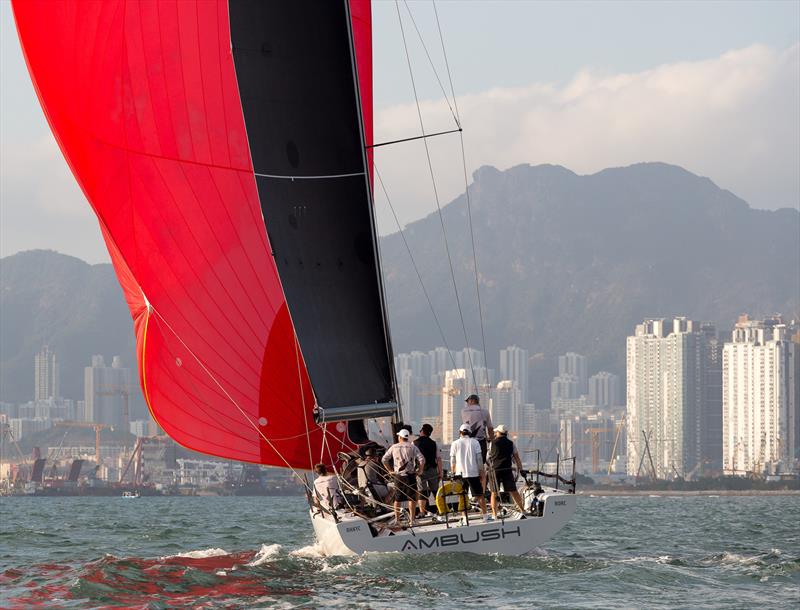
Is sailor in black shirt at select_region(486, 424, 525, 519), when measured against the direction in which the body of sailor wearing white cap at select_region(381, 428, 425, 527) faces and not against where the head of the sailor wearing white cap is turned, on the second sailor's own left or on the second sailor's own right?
on the second sailor's own right

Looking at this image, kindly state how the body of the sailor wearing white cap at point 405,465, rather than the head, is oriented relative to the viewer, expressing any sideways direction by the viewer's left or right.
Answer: facing away from the viewer

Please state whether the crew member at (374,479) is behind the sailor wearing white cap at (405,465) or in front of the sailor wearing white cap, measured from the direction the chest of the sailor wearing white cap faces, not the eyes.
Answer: in front

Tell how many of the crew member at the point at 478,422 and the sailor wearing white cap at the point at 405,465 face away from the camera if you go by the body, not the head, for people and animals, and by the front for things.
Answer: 2

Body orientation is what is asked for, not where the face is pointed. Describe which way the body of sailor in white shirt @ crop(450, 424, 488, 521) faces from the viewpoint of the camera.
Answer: away from the camera

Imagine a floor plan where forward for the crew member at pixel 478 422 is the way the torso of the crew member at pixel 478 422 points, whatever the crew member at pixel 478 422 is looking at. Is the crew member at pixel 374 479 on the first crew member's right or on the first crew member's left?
on the first crew member's left

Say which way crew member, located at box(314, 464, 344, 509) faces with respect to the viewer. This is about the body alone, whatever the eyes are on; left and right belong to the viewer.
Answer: facing away from the viewer and to the left of the viewer

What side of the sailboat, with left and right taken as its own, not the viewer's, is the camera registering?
back

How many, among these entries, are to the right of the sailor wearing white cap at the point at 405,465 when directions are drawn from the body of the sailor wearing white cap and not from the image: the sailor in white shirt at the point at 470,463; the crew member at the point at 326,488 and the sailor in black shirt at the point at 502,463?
2

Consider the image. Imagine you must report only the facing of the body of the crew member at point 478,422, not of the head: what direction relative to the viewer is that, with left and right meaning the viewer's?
facing away from the viewer
